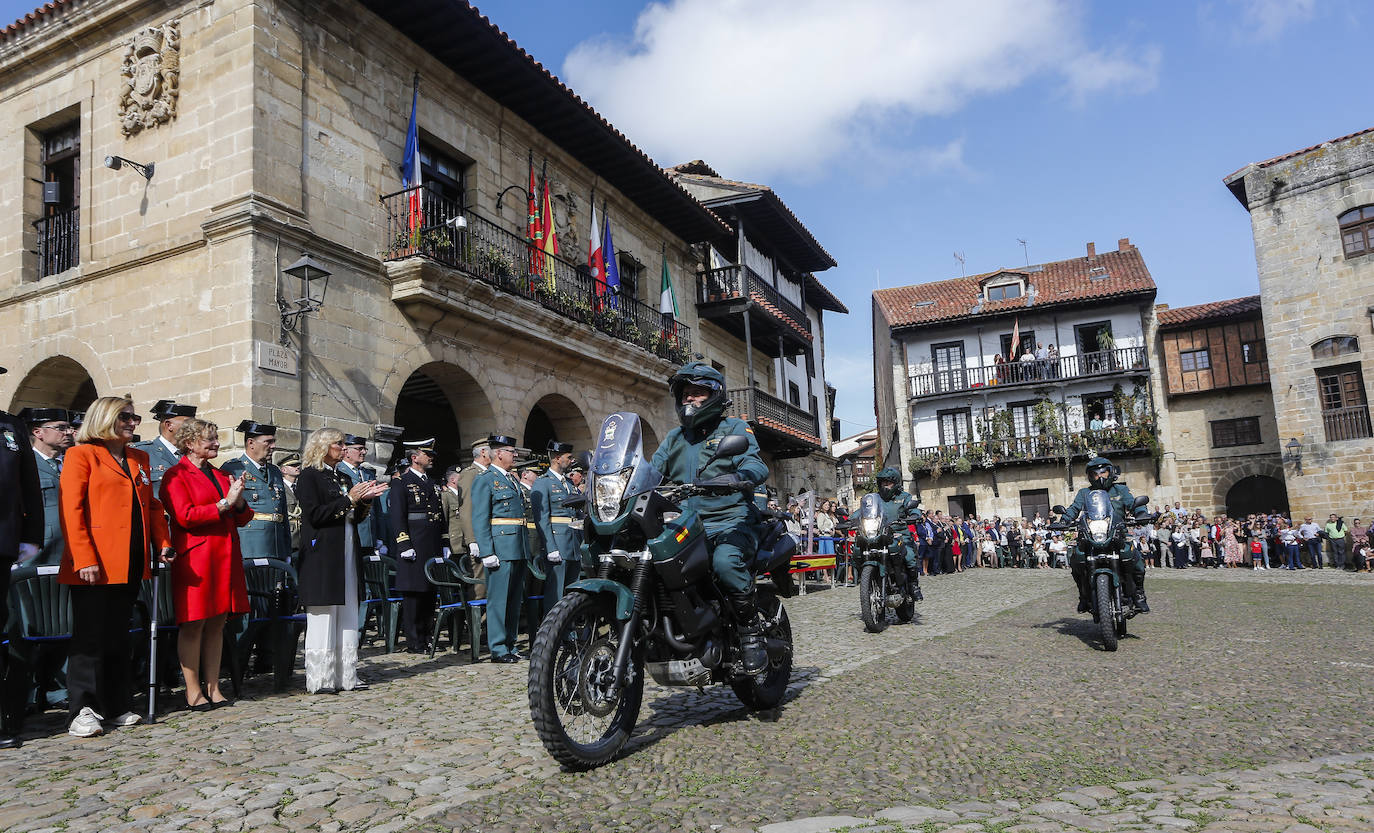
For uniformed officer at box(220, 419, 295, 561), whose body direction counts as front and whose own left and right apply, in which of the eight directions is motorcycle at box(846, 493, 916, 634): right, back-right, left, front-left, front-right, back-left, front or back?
front-left

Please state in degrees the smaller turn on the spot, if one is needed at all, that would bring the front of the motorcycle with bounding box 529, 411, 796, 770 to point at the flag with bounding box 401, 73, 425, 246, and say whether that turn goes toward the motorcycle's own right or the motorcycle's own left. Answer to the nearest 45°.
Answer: approximately 135° to the motorcycle's own right

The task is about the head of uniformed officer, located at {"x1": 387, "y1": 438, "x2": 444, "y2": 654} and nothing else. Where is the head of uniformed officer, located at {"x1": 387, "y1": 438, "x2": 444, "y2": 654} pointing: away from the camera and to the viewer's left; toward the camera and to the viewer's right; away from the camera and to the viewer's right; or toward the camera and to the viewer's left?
toward the camera and to the viewer's right

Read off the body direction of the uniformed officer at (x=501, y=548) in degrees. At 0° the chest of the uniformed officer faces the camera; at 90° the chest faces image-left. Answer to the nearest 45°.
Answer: approximately 315°

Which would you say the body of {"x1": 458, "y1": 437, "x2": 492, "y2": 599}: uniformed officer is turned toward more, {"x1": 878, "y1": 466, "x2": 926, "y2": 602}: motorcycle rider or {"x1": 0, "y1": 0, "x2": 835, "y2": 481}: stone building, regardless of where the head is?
the motorcycle rider

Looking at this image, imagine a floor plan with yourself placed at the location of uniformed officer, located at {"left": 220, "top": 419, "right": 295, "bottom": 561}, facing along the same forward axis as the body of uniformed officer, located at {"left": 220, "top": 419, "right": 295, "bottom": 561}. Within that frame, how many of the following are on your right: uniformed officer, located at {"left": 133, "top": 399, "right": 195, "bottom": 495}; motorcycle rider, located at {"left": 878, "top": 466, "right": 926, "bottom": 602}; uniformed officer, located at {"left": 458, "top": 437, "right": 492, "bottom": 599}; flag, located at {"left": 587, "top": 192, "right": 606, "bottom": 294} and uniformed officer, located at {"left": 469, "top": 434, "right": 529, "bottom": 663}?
1

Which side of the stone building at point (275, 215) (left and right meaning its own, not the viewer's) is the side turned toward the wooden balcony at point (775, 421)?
left

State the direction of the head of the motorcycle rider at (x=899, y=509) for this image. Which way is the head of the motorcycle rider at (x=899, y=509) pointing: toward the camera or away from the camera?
toward the camera

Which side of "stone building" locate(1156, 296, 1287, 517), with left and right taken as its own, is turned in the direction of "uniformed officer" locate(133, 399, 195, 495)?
front

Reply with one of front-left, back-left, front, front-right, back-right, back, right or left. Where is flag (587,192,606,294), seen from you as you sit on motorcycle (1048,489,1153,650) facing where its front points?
back-right

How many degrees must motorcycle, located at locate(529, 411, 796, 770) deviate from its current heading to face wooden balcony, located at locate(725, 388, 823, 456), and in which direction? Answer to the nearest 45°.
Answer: approximately 135° to its right

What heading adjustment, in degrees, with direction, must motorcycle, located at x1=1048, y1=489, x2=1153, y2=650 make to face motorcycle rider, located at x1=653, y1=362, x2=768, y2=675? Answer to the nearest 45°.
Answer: approximately 45° to its right

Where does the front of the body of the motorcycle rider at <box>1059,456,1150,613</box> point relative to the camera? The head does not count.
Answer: toward the camera

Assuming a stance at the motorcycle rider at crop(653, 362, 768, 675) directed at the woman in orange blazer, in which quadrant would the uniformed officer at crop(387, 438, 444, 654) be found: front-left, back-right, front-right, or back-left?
front-right

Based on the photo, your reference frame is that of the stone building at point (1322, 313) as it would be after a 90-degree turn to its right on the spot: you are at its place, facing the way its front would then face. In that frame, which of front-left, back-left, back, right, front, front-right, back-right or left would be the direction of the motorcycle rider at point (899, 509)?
back-left

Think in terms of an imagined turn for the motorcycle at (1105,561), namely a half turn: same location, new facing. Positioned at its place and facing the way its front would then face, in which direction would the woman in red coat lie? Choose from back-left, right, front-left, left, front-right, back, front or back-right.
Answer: back-left

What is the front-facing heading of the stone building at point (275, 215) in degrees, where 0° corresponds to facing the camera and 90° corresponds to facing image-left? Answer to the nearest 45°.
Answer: approximately 315°
